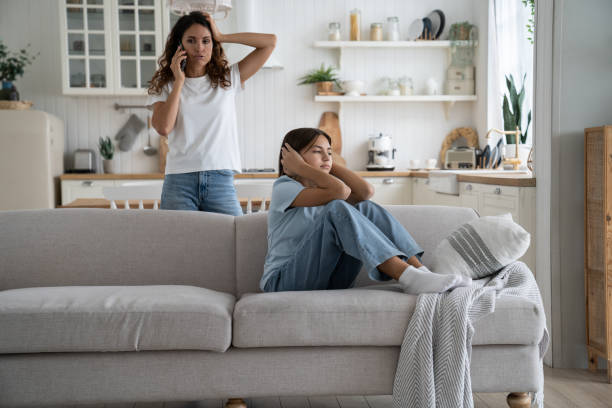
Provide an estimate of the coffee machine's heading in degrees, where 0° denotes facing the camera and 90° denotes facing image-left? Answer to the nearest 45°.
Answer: approximately 0°

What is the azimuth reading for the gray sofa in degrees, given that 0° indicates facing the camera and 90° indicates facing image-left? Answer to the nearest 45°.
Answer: approximately 0°

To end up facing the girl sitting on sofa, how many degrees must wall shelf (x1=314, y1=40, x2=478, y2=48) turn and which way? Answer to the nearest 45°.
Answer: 0° — it already faces them

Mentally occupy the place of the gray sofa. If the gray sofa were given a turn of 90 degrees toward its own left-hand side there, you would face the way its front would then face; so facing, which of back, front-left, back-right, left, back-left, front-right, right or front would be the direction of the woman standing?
left

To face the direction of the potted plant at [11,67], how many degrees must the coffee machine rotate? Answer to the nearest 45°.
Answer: approximately 90° to its right

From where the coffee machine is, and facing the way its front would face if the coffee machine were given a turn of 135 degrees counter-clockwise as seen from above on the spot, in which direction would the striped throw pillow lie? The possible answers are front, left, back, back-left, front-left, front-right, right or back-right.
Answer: back-right

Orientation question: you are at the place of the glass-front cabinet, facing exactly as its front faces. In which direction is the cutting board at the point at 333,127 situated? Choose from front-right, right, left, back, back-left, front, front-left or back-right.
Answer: left

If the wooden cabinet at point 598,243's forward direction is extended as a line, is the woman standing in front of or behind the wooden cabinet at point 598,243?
in front

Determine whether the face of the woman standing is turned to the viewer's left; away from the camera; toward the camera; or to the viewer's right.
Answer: toward the camera

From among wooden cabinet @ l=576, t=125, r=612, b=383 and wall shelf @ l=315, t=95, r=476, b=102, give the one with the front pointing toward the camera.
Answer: the wall shelf

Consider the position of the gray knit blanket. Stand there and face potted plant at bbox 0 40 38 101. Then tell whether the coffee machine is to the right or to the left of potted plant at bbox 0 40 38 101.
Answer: right

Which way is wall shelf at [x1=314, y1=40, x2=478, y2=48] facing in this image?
toward the camera

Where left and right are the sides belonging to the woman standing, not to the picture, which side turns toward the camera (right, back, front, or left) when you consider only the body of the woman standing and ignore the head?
front
